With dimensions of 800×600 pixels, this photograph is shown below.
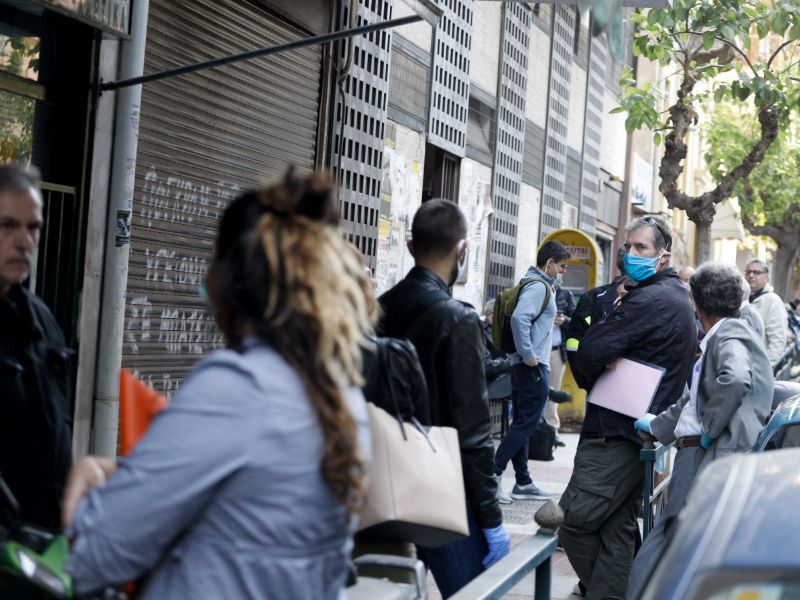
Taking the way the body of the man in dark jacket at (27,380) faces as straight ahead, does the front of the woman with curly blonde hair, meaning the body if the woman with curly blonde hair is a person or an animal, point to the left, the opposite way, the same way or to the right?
the opposite way

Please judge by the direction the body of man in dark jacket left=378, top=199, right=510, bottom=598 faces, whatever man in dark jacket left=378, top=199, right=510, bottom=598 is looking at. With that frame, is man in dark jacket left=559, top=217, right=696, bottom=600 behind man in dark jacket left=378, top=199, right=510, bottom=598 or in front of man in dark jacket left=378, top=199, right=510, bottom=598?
in front

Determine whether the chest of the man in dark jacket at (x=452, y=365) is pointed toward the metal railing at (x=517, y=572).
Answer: no

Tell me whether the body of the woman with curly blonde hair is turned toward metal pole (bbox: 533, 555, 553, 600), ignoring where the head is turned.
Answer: no

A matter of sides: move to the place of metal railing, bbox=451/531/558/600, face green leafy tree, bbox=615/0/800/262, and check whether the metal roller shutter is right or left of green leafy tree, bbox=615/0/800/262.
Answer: left

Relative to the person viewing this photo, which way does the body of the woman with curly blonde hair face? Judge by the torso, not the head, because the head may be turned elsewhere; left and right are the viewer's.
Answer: facing away from the viewer and to the left of the viewer

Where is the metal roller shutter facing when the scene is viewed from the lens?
facing the viewer and to the right of the viewer

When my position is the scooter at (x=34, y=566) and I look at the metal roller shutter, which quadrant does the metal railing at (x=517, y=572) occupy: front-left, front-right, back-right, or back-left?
front-right

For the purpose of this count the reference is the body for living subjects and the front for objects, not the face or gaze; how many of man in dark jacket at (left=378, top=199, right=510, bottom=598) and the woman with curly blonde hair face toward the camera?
0

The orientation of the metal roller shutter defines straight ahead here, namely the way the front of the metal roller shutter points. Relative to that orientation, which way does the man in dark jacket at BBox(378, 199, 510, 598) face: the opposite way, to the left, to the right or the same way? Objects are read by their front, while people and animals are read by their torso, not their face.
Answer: to the left

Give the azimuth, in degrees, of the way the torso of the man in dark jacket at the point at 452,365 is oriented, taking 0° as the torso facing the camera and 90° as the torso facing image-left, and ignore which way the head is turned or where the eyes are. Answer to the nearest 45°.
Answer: approximately 225°

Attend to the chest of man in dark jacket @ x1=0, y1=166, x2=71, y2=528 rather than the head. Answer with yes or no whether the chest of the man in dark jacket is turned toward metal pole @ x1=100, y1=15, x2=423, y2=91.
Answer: no

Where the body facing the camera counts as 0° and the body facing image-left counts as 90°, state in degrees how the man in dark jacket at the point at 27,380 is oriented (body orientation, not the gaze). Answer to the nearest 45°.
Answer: approximately 315°

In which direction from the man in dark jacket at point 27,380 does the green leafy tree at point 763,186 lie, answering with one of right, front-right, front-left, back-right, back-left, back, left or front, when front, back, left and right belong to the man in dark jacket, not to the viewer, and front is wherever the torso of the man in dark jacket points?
left

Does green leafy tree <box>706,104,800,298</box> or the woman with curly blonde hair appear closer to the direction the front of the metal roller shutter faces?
the woman with curly blonde hair

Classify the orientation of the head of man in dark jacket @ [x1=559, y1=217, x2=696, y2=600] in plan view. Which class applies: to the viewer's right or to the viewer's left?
to the viewer's left

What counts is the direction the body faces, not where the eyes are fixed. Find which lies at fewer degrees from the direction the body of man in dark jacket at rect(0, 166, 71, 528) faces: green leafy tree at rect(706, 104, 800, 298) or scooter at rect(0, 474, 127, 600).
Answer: the scooter

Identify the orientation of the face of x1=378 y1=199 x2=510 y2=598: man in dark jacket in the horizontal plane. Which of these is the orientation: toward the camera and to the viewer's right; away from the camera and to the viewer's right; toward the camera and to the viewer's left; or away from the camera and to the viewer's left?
away from the camera and to the viewer's right

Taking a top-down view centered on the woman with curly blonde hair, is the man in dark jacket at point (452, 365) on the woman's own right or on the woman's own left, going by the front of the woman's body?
on the woman's own right
